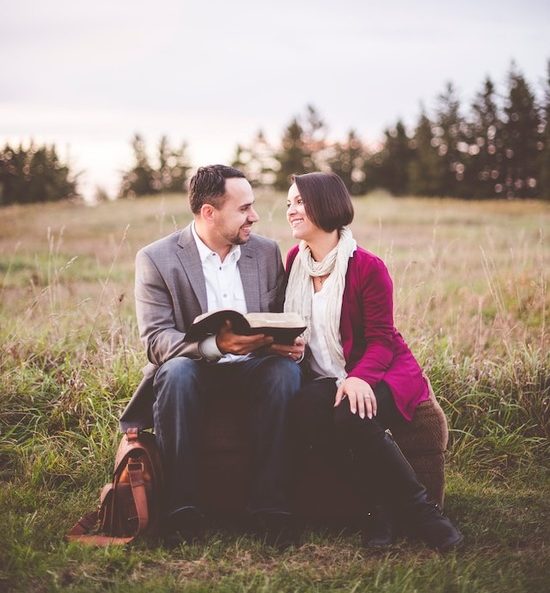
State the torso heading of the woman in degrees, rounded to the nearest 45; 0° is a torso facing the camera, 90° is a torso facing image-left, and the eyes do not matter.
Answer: approximately 45°

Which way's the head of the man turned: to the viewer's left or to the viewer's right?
to the viewer's right

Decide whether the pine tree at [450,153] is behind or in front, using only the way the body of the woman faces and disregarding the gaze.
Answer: behind

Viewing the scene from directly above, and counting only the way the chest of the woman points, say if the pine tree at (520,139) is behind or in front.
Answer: behind

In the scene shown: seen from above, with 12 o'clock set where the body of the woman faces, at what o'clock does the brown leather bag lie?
The brown leather bag is roughly at 1 o'clock from the woman.

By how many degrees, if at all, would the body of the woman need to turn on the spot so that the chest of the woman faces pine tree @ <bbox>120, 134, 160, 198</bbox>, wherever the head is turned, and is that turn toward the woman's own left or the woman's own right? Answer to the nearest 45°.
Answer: approximately 135° to the woman's own right

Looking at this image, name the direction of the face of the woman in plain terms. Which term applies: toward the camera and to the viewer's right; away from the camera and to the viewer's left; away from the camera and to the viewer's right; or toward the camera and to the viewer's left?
toward the camera and to the viewer's left

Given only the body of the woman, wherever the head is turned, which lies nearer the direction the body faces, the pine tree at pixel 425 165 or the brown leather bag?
the brown leather bag

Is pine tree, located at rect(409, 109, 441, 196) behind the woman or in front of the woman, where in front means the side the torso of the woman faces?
behind
